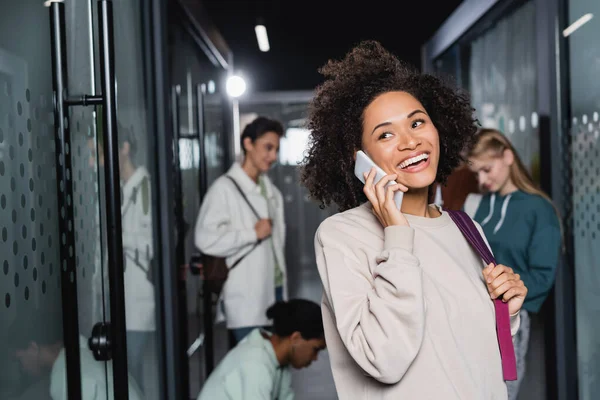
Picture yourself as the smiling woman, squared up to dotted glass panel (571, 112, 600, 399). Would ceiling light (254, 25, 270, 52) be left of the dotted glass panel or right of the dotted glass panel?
left

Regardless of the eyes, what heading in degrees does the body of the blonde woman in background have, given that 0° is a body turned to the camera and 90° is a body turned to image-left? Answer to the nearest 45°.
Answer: approximately 45°

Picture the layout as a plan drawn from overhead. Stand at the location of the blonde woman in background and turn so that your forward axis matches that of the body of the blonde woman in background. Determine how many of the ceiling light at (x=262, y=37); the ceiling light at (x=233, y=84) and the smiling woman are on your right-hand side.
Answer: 2

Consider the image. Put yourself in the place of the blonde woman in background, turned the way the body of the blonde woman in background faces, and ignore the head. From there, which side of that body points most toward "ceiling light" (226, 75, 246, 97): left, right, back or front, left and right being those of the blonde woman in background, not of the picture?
right

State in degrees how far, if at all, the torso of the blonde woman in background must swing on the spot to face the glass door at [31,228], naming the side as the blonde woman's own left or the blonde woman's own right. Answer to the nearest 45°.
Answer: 0° — they already face it

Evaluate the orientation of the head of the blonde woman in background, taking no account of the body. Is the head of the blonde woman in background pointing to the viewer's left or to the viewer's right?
to the viewer's left

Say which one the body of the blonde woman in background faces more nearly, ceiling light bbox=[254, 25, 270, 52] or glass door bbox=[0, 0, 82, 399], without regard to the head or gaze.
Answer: the glass door

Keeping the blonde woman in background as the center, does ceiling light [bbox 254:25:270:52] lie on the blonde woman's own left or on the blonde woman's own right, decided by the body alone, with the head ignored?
on the blonde woman's own right

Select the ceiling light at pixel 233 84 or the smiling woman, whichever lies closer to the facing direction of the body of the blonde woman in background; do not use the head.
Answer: the smiling woman

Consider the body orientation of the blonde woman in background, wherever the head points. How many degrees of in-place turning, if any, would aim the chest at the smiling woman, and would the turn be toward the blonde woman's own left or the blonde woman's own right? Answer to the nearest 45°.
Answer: approximately 45° to the blonde woman's own left

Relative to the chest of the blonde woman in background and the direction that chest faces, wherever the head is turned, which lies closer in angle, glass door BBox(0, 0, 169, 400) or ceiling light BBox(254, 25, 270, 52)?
the glass door
